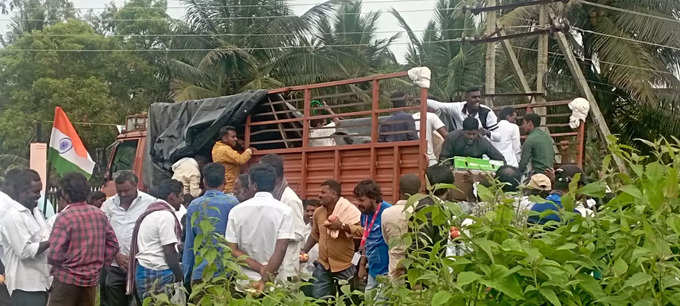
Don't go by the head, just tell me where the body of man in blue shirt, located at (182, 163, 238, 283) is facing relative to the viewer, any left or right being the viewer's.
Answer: facing away from the viewer

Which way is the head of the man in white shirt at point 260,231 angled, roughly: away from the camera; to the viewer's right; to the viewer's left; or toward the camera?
away from the camera

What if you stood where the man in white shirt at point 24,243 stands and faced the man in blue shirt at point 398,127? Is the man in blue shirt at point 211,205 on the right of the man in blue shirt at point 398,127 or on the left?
right

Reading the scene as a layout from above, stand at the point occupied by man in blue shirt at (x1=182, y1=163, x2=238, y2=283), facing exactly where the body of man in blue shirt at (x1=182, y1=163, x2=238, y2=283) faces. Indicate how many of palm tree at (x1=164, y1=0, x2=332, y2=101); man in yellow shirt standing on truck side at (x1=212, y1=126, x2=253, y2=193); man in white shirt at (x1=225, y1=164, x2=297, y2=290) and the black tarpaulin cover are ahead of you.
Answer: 3
